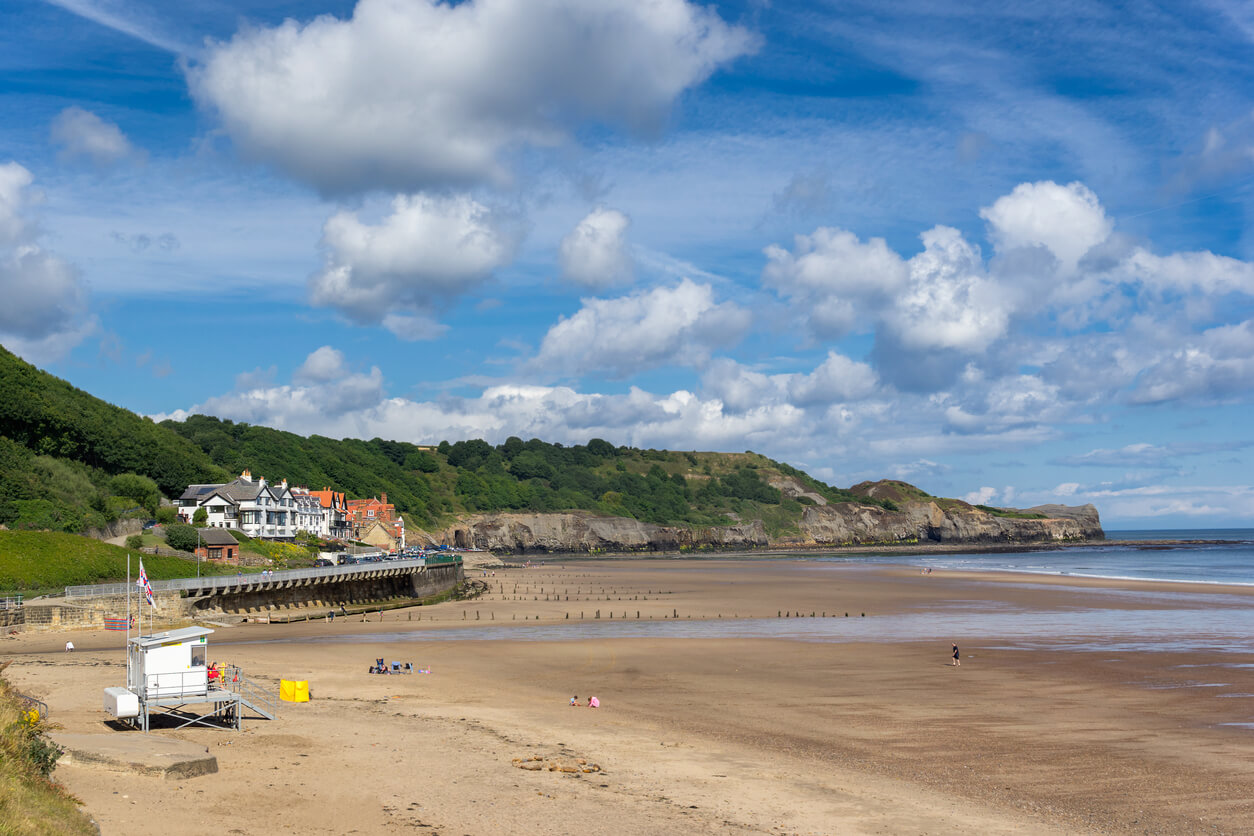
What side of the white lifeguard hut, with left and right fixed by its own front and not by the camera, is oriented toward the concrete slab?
right

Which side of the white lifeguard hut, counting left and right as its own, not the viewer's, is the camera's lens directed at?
right
